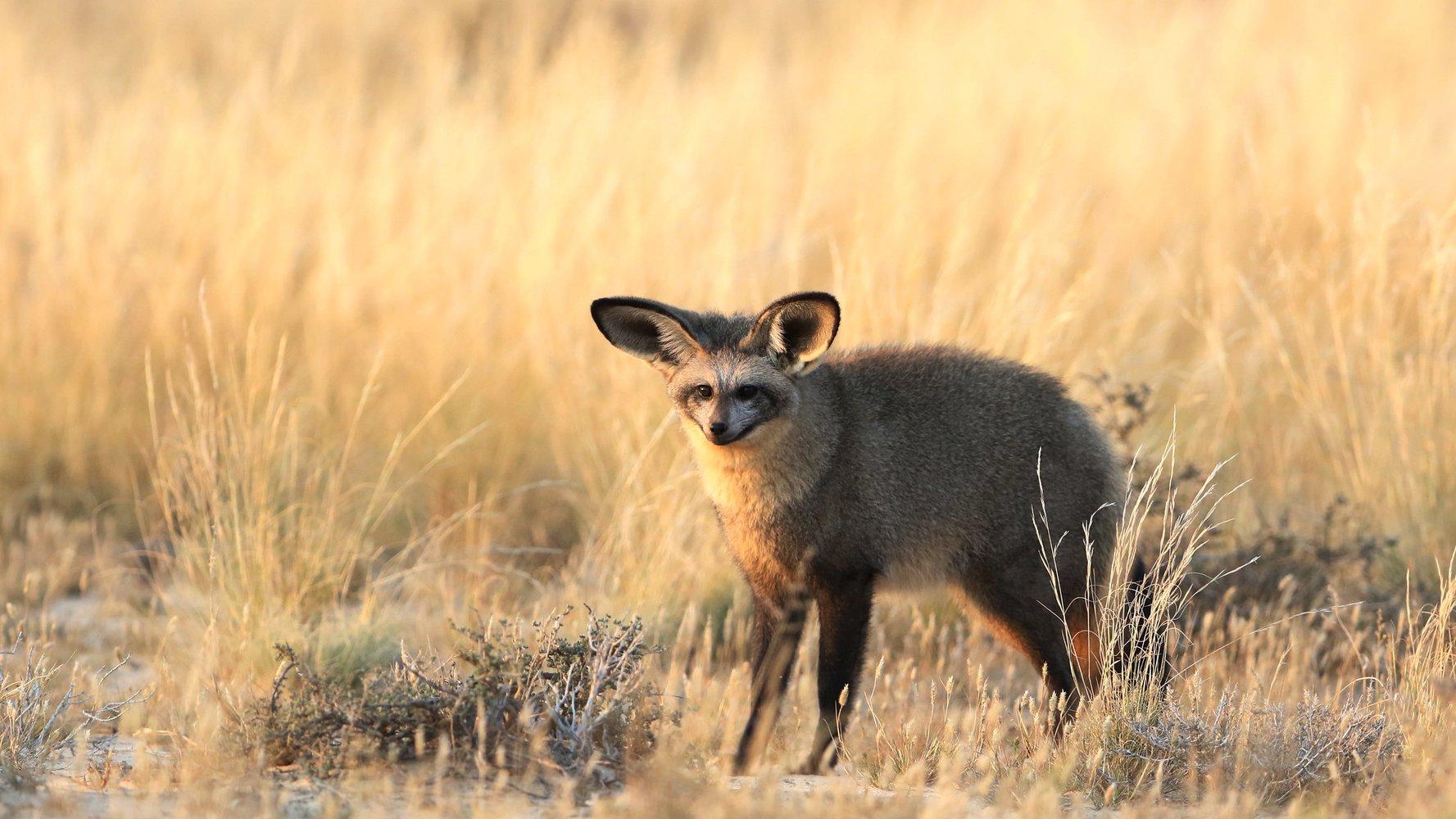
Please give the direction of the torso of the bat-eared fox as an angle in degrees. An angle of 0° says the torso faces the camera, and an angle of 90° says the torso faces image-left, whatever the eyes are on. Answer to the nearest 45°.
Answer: approximately 45°

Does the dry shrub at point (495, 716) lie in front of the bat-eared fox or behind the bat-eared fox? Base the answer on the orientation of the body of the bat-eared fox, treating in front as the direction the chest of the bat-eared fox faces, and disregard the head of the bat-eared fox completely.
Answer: in front

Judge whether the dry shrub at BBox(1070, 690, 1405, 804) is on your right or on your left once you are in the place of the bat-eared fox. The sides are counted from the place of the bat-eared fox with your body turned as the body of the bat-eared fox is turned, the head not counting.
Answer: on your left

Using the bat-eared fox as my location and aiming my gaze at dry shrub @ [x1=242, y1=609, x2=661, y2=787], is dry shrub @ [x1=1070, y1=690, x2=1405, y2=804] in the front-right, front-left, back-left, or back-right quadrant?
back-left

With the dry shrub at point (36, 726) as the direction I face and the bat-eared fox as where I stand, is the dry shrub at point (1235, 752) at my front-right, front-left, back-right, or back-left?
back-left

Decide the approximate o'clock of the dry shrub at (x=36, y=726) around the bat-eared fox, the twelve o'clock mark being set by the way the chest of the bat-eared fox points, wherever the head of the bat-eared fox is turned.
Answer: The dry shrub is roughly at 1 o'clock from the bat-eared fox.
